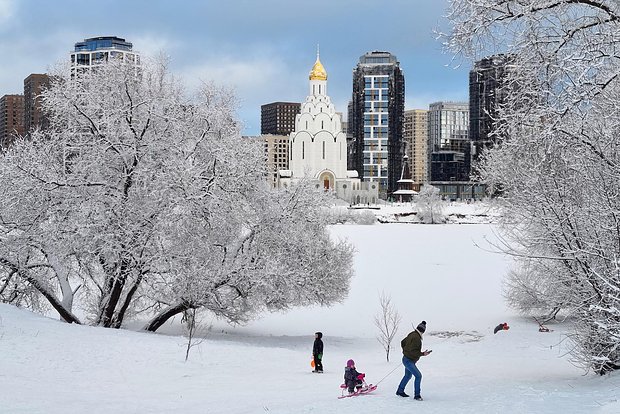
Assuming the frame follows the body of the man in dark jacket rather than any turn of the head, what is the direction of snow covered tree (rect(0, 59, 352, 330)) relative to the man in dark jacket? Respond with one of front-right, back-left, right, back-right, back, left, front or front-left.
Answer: back-left

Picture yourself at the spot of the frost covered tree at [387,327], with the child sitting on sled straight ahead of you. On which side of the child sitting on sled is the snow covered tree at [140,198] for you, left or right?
right

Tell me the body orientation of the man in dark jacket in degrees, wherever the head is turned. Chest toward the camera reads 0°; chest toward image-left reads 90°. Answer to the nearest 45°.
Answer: approximately 270°

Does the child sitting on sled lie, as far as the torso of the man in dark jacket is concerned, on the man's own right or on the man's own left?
on the man's own left
